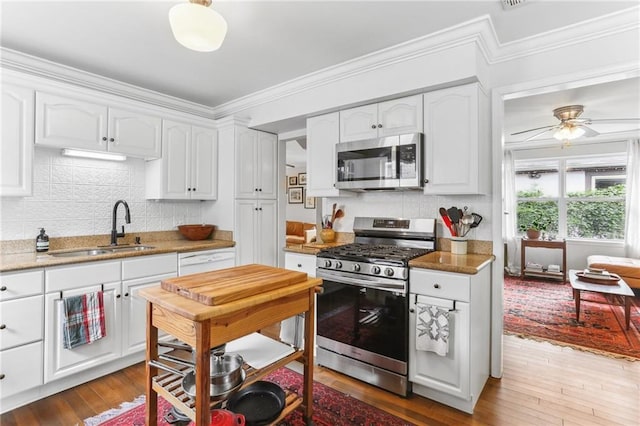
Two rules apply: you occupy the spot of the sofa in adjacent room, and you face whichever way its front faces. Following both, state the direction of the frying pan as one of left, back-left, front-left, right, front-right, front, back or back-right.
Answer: front-left

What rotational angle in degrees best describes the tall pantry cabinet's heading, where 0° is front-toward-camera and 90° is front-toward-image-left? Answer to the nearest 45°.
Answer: approximately 315°

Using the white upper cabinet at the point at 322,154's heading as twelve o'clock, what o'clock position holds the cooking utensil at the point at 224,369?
The cooking utensil is roughly at 11 o'clock from the white upper cabinet.

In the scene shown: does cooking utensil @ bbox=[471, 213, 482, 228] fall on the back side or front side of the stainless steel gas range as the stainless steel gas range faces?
on the back side

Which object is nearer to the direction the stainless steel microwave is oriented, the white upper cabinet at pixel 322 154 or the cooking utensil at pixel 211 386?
the cooking utensil

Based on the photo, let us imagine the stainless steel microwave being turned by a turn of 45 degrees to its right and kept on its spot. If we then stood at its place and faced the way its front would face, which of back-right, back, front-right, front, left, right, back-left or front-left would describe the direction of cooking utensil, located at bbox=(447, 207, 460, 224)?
back

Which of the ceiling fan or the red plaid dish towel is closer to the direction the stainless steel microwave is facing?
the red plaid dish towel

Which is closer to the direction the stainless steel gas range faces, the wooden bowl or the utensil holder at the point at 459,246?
the wooden bowl

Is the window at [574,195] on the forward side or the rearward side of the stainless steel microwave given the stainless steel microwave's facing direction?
on the rearward side

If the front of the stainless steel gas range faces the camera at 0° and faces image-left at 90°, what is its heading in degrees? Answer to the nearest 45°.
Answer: approximately 45°

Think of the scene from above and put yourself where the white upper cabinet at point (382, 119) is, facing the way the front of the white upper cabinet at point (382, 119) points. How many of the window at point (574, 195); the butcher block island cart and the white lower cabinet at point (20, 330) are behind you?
1

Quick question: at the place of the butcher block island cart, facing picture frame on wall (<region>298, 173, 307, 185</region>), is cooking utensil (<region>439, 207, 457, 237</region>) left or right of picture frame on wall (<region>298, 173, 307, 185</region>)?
right
